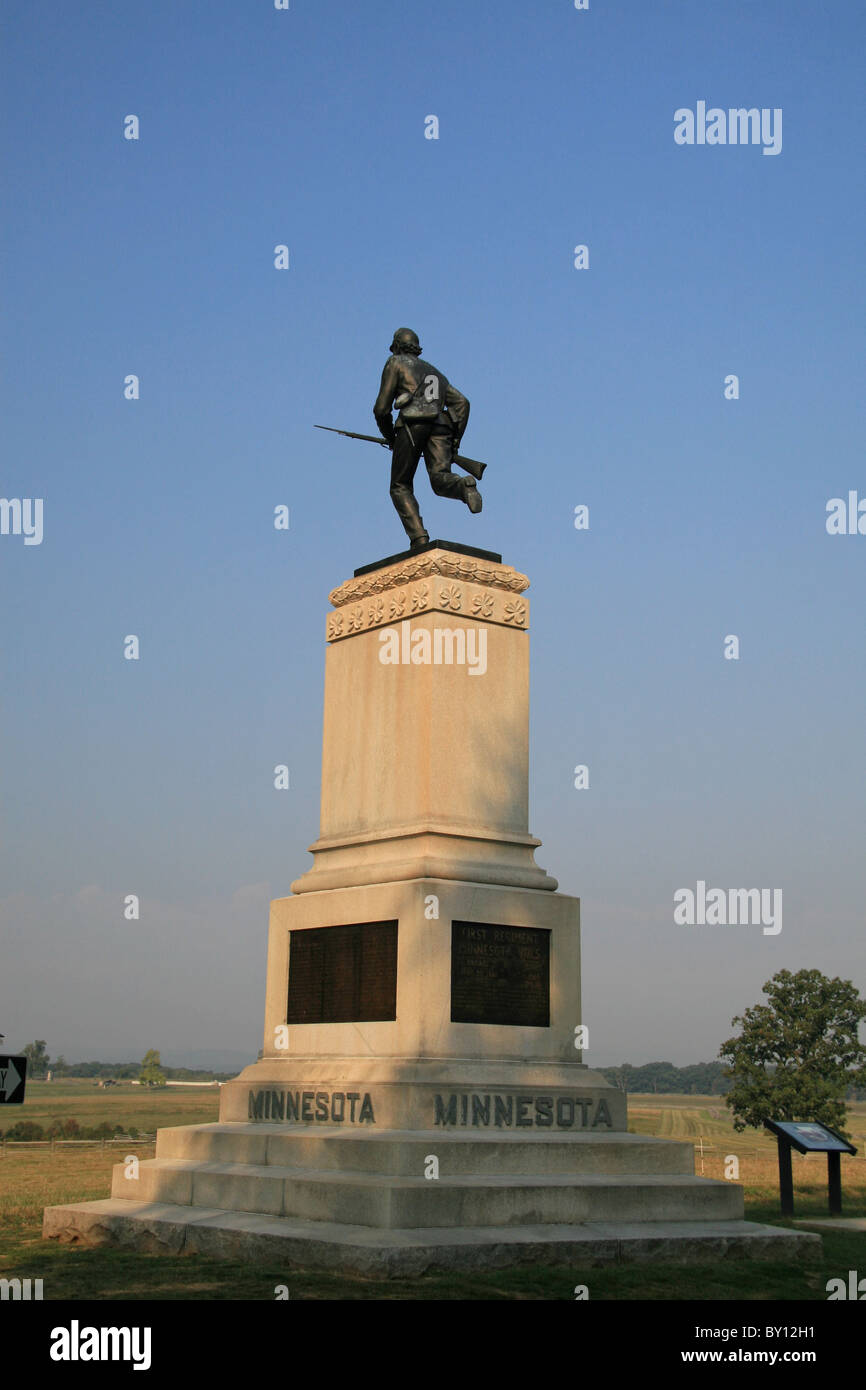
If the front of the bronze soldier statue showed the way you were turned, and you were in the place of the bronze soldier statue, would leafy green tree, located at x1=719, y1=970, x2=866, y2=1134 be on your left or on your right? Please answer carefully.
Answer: on your right

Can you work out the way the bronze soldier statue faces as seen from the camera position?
facing away from the viewer and to the left of the viewer

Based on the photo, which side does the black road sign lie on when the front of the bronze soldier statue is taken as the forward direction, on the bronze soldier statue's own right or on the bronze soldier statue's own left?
on the bronze soldier statue's own left
